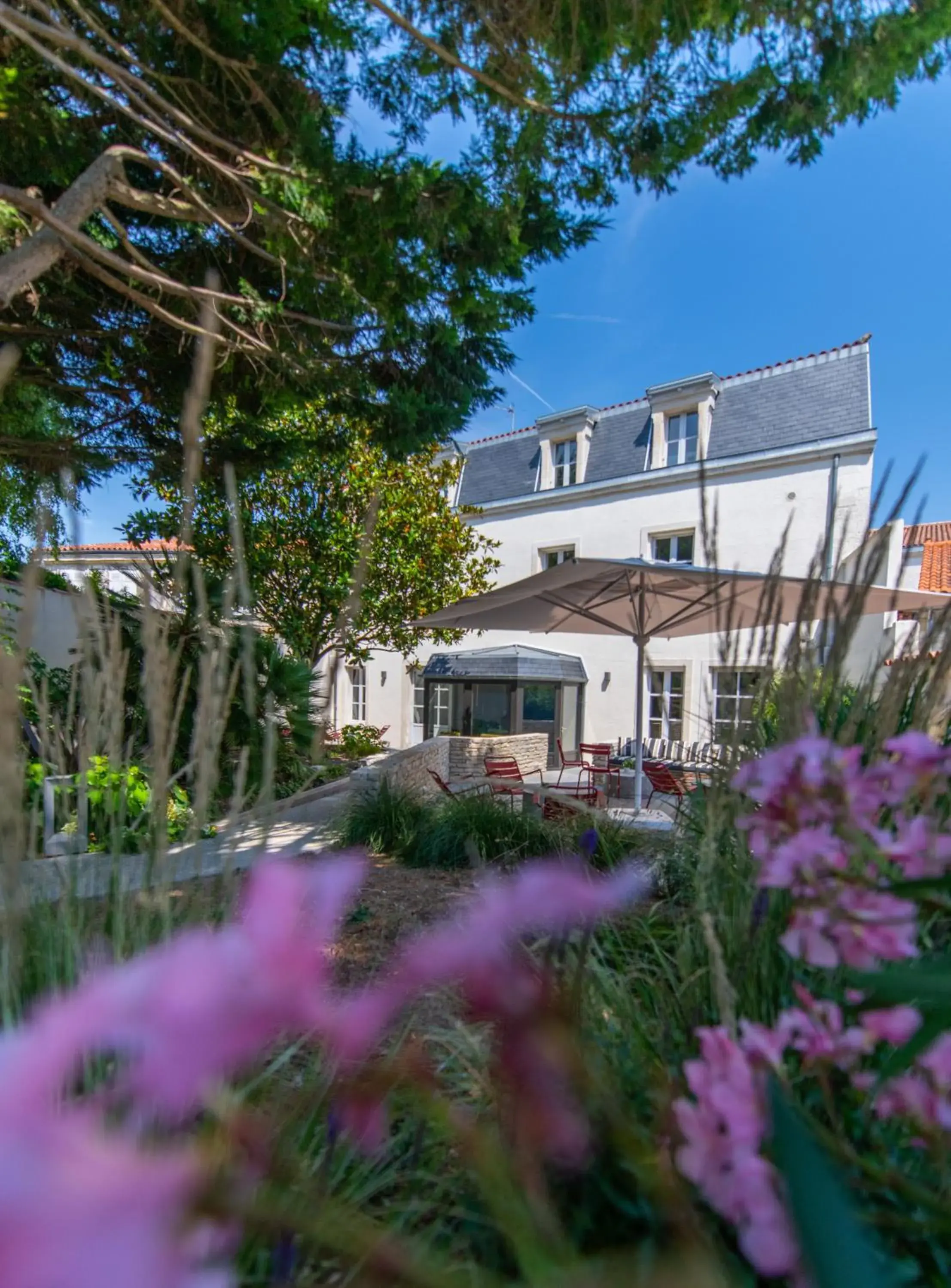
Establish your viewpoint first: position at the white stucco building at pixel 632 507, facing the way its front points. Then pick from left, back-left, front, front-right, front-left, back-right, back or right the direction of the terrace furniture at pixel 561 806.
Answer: front-left

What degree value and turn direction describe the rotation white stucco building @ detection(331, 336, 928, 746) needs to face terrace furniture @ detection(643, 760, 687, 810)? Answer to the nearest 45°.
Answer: approximately 45° to its left

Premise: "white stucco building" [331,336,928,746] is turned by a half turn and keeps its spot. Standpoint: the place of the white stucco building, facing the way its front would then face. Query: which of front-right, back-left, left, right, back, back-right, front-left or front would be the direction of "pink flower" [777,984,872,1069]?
back-right

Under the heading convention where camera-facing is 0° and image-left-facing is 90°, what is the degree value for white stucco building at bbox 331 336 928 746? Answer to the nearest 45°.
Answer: approximately 45°

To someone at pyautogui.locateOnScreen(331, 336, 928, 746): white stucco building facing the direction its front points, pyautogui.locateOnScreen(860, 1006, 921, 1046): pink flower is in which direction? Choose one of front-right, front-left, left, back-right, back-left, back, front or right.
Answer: front-left

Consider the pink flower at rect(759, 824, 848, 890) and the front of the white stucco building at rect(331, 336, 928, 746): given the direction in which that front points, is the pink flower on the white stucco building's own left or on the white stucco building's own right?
on the white stucco building's own left

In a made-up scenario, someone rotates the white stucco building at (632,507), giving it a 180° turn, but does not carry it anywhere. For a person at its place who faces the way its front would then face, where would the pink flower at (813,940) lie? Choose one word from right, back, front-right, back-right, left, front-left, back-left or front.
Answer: back-right
